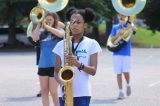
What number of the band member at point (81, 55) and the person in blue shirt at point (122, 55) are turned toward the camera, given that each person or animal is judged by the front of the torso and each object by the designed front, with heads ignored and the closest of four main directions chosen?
2

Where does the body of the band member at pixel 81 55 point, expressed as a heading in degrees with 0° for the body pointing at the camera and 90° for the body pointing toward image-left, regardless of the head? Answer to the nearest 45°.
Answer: approximately 0°

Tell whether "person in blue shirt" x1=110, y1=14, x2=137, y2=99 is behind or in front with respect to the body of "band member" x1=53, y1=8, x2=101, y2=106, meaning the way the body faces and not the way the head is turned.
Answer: behind

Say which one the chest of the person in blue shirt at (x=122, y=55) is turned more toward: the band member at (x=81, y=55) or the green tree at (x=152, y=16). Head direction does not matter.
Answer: the band member

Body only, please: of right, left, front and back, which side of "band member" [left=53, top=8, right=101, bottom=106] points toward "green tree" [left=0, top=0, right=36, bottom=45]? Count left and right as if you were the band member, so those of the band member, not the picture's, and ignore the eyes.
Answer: back

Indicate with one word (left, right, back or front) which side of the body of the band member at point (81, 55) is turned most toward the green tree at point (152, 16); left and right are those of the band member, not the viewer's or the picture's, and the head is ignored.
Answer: back

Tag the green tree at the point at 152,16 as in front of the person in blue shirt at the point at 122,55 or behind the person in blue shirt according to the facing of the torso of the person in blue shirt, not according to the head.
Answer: behind
